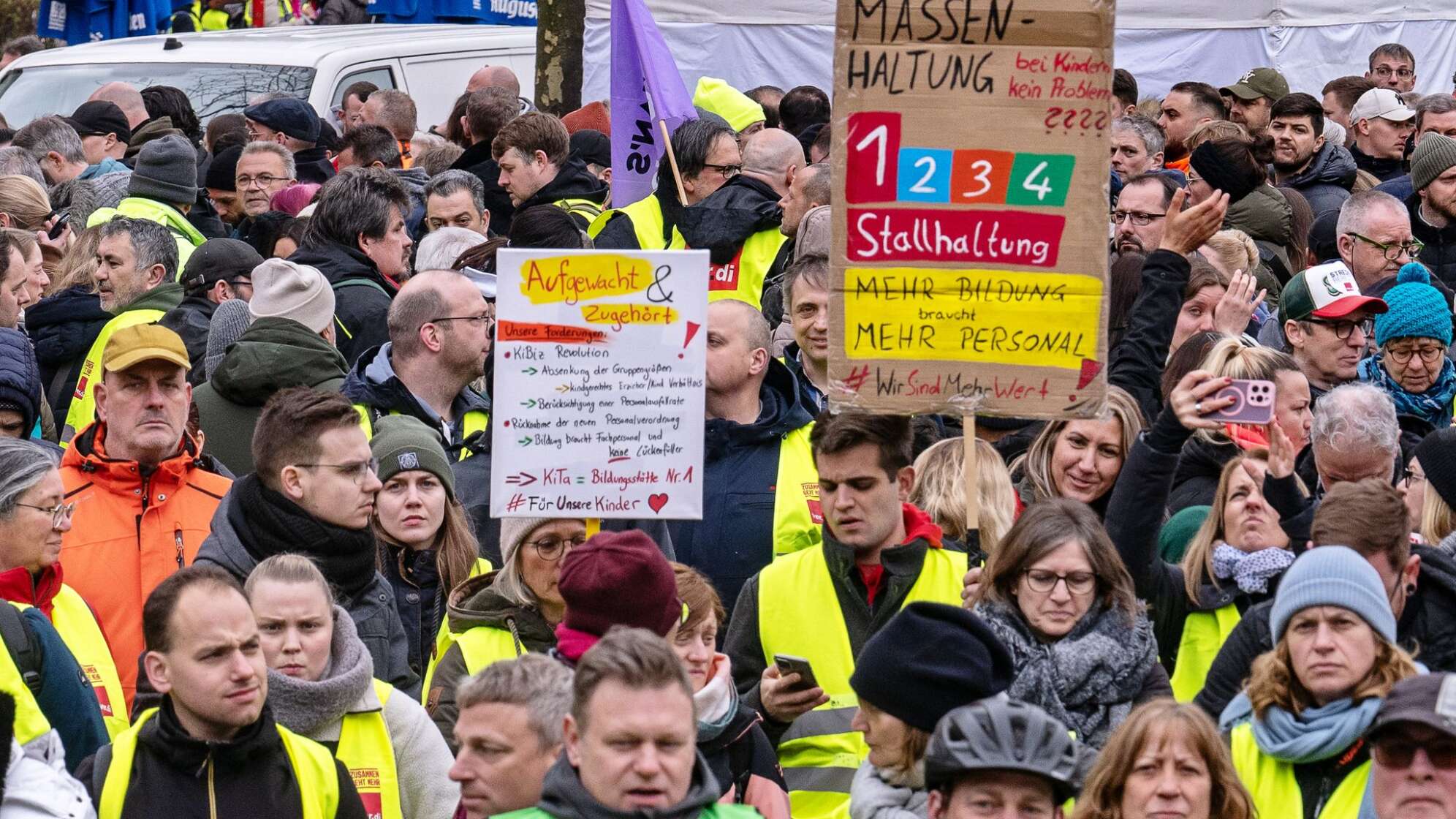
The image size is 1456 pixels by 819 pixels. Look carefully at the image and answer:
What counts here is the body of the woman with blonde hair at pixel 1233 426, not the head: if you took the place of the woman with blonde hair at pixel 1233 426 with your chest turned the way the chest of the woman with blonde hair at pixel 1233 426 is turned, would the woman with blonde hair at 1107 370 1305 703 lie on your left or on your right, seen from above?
on your right

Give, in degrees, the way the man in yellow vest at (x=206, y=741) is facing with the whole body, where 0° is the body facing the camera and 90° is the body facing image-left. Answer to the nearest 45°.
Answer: approximately 0°

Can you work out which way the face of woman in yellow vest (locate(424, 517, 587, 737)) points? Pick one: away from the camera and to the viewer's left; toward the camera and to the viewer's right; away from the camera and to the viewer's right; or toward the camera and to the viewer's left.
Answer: toward the camera and to the viewer's right

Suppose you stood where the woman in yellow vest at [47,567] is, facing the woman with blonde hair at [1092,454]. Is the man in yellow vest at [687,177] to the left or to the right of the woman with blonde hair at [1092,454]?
left

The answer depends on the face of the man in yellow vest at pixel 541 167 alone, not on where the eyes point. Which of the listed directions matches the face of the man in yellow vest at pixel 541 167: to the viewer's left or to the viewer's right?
to the viewer's left

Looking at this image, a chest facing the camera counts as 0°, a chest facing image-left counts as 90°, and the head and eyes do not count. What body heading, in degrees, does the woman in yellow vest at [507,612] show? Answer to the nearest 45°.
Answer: approximately 315°
